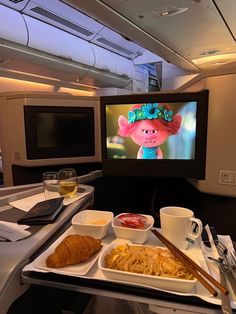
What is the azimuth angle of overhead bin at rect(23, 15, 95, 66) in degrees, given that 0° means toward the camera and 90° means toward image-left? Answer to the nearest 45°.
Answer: approximately 315°

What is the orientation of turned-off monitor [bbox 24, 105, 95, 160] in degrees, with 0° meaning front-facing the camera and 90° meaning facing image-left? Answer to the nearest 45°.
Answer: approximately 0°

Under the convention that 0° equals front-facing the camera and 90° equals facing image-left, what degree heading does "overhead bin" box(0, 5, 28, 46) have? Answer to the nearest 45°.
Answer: approximately 315°

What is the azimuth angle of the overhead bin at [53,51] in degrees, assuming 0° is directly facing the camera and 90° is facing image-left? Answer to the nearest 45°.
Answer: approximately 315°

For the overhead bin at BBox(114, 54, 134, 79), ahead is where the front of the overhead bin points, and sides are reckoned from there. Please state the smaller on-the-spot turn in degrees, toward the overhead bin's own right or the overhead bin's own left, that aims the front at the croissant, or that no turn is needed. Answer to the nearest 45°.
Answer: approximately 45° to the overhead bin's own right
